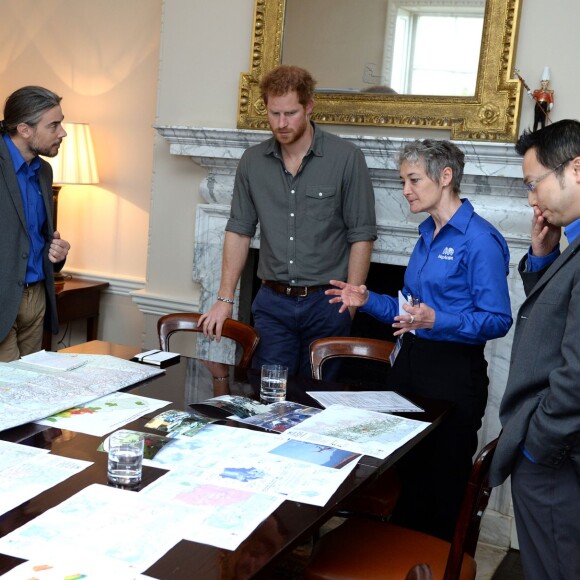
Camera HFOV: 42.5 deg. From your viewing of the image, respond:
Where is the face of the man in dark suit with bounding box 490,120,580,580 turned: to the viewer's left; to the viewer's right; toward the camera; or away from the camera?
to the viewer's left

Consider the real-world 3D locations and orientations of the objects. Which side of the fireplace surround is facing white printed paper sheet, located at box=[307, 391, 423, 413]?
front

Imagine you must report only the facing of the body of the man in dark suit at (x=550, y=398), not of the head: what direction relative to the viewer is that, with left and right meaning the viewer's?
facing to the left of the viewer

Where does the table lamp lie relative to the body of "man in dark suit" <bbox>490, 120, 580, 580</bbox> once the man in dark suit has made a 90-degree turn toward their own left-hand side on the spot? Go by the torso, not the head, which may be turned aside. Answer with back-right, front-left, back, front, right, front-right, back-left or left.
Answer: back-right

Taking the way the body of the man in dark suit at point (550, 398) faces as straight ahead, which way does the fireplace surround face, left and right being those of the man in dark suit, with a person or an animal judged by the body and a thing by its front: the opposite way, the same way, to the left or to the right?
to the left

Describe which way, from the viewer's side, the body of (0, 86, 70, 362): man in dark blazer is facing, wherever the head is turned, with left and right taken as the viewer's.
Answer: facing the viewer and to the right of the viewer

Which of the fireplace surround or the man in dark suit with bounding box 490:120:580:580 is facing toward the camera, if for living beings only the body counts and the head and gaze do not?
the fireplace surround

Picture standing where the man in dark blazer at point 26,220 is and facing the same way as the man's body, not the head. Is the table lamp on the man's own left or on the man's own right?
on the man's own left

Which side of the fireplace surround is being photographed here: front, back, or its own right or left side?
front

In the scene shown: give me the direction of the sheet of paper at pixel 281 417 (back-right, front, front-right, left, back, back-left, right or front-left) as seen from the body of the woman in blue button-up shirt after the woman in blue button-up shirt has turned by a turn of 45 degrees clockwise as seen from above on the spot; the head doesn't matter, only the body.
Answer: front-left

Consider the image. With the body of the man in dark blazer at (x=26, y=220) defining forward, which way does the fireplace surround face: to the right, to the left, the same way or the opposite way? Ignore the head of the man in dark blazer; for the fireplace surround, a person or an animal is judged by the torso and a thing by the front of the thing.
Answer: to the right

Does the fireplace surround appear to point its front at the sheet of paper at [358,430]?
yes

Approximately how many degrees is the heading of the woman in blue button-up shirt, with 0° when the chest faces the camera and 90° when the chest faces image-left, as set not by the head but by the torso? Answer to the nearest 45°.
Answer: approximately 45°

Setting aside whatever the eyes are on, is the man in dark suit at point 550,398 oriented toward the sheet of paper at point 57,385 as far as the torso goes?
yes

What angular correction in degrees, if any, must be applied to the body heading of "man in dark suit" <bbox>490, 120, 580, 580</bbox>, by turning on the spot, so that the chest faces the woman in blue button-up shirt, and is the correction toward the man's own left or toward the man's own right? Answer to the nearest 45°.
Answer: approximately 45° to the man's own right
